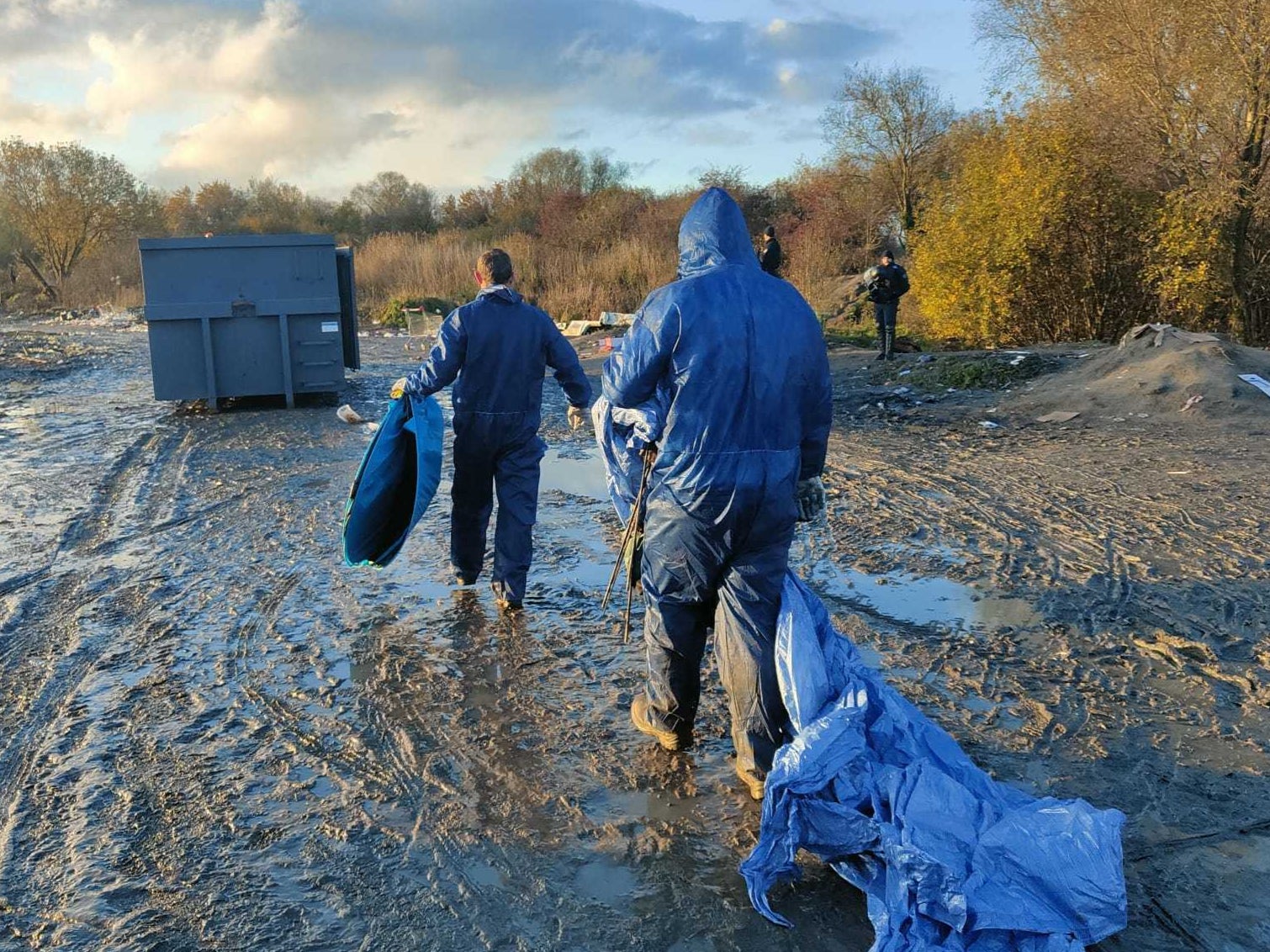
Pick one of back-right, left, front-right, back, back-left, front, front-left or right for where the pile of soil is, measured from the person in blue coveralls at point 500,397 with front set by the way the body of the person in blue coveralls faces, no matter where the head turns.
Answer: front-right

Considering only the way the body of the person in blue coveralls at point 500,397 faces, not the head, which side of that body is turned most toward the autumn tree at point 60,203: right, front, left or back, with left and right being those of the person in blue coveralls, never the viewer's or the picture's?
front

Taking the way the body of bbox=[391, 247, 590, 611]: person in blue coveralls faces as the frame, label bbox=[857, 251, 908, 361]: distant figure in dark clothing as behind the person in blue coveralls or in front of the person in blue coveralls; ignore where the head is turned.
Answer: in front

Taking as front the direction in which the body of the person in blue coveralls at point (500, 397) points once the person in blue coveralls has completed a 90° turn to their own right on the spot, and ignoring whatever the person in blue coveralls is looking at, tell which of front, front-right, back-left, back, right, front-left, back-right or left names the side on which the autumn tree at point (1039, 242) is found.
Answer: front-left

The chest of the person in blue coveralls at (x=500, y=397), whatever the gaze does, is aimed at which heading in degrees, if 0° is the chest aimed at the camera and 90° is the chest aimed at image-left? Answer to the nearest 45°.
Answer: approximately 180°

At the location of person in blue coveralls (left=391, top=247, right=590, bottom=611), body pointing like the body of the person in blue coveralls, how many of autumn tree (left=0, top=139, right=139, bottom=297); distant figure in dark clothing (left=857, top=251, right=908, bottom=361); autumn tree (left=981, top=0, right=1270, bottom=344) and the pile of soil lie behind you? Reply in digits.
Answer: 0

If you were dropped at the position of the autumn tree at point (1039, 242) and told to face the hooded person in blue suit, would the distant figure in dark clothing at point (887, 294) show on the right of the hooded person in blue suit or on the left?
right

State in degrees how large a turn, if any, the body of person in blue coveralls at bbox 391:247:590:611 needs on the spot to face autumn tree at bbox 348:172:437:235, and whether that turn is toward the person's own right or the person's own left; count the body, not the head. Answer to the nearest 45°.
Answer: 0° — they already face it

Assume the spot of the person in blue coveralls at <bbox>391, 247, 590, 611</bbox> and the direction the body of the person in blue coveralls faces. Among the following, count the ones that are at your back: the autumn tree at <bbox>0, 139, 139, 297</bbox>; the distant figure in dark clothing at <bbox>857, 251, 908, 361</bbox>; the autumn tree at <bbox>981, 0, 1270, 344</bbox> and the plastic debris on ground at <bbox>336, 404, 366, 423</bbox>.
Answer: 0

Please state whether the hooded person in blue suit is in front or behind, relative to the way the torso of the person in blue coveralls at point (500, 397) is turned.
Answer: behind

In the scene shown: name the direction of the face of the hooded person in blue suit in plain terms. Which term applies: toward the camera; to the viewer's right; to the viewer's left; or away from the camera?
away from the camera

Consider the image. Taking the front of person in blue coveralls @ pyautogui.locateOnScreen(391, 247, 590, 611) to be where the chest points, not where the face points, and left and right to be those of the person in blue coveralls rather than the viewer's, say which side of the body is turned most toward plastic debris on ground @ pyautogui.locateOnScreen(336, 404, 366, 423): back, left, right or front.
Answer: front
